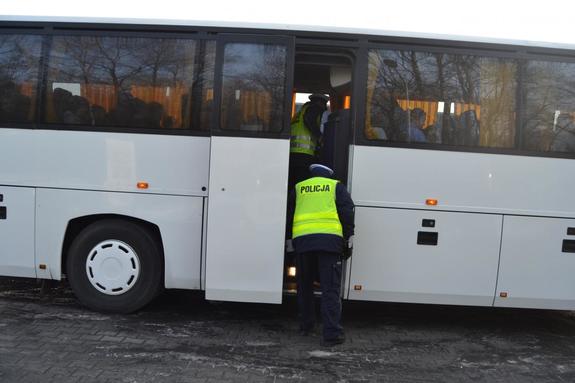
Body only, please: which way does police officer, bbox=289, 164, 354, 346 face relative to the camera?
away from the camera

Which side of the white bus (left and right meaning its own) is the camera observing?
right

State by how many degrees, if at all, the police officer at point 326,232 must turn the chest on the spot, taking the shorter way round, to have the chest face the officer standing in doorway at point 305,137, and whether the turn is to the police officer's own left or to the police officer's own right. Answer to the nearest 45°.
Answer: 0° — they already face them
